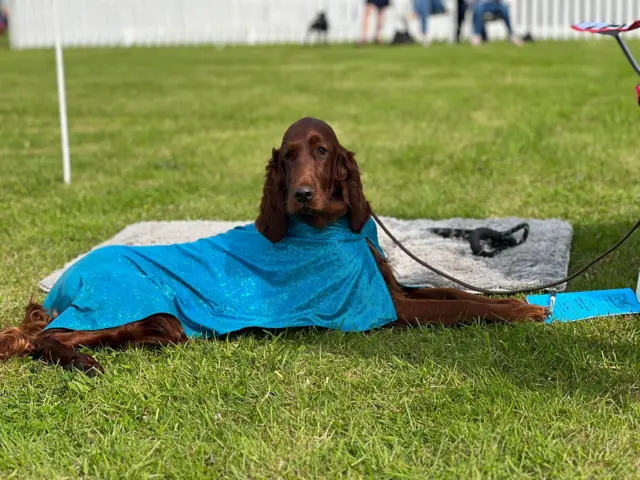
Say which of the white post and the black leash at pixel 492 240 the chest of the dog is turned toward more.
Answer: the black leash

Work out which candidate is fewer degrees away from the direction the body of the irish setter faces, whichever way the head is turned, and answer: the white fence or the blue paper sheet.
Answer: the blue paper sheet

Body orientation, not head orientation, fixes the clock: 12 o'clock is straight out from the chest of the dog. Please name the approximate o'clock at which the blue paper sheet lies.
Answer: The blue paper sheet is roughly at 12 o'clock from the dog.

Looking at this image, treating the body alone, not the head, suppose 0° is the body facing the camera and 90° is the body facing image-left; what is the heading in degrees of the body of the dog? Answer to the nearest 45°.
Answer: approximately 270°

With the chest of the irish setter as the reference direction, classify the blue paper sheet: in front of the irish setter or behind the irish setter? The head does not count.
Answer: in front

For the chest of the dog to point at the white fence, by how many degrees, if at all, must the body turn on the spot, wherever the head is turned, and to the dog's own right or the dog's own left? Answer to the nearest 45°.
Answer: approximately 90° to the dog's own left

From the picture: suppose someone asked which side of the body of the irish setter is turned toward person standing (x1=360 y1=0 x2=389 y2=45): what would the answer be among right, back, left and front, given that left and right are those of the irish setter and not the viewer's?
left
